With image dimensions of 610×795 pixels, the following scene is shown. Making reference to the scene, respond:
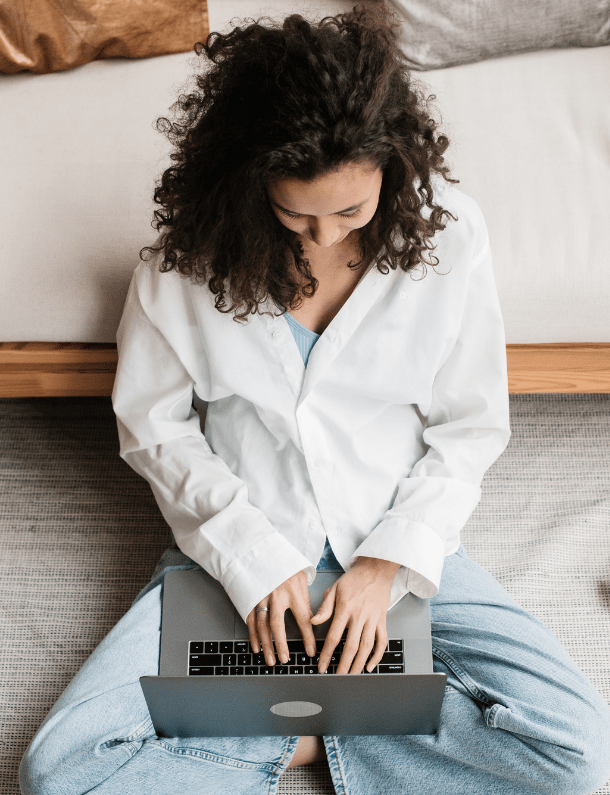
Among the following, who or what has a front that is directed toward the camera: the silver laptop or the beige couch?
the beige couch

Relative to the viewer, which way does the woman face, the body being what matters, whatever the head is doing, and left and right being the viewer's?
facing the viewer

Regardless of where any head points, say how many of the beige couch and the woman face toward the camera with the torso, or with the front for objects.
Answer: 2

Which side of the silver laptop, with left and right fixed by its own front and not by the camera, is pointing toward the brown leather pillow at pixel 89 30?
front

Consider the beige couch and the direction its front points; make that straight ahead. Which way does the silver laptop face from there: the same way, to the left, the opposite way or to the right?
the opposite way

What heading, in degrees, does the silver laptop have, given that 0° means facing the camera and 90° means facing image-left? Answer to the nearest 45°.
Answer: approximately 180°

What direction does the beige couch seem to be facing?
toward the camera

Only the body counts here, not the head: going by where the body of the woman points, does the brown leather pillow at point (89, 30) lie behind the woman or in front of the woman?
behind

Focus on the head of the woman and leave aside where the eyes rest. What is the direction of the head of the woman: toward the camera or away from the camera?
toward the camera

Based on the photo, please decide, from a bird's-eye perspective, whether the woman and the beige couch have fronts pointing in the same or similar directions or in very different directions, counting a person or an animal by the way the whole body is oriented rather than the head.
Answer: same or similar directions

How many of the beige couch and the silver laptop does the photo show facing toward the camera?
1
